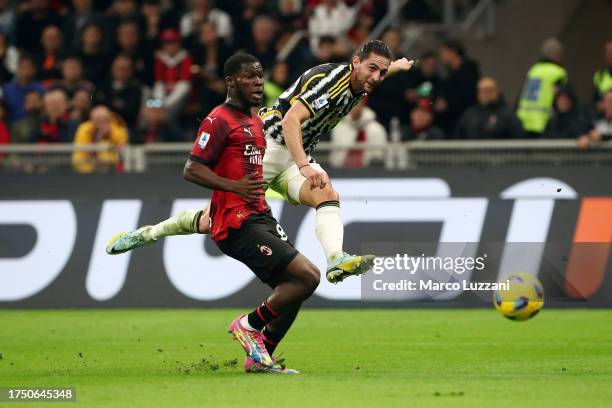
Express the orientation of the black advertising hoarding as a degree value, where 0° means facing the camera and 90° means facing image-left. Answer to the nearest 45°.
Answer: approximately 0°

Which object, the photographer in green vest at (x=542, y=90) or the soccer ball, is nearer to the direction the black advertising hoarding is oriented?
the soccer ball

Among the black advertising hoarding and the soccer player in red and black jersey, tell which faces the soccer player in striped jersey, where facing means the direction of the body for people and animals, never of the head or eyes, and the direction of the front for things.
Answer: the black advertising hoarding

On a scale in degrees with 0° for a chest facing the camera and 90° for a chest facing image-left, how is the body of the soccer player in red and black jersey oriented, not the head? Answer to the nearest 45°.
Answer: approximately 315°

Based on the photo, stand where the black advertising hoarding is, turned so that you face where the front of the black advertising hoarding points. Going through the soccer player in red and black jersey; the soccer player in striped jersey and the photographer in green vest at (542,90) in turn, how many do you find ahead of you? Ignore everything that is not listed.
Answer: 2

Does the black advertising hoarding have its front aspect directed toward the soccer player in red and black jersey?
yes

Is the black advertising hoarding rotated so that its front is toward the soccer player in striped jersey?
yes

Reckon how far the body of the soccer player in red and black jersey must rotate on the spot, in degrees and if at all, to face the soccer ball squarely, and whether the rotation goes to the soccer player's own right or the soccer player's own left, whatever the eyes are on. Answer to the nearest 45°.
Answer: approximately 45° to the soccer player's own left

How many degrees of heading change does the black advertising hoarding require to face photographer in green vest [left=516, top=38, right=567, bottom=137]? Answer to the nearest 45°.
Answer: approximately 135° to its left

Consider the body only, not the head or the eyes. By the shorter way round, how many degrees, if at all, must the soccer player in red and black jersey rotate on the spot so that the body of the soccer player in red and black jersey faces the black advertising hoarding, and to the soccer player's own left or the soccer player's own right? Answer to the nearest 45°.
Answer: approximately 135° to the soccer player's own left
